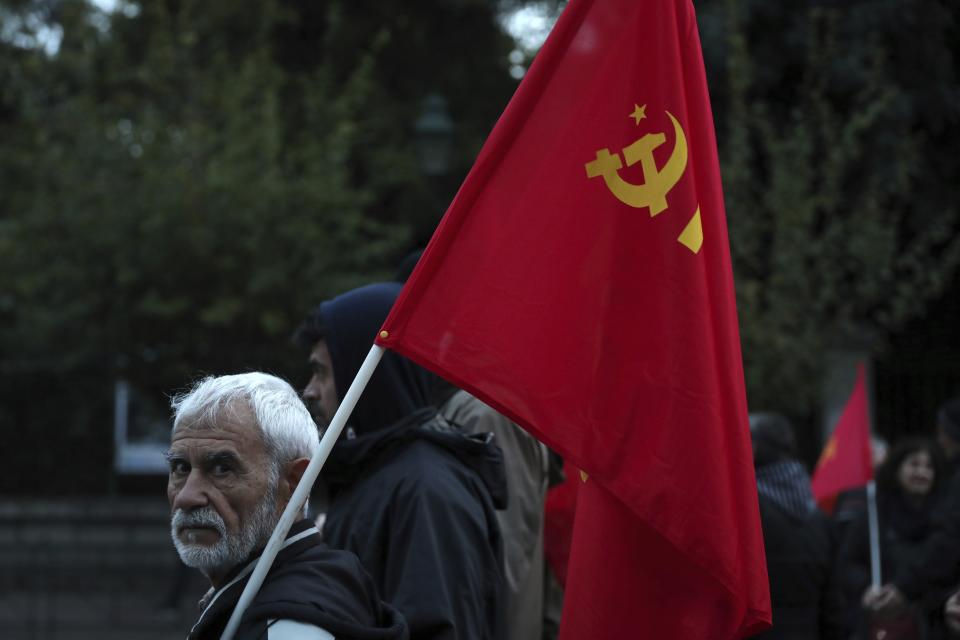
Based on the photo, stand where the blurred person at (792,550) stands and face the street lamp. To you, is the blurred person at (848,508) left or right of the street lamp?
right

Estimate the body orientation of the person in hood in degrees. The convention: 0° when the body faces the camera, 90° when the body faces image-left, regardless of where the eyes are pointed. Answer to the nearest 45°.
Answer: approximately 90°

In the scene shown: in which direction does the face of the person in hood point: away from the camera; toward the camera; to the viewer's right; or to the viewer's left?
to the viewer's left

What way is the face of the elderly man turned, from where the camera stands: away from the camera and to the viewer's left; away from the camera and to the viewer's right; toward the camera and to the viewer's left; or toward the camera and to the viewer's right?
toward the camera and to the viewer's left

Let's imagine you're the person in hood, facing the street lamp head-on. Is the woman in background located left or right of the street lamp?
right

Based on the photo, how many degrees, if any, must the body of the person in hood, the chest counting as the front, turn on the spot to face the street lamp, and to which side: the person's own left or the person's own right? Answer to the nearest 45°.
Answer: approximately 90° to the person's own right

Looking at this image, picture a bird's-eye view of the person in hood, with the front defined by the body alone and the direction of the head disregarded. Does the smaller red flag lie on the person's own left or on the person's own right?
on the person's own right
